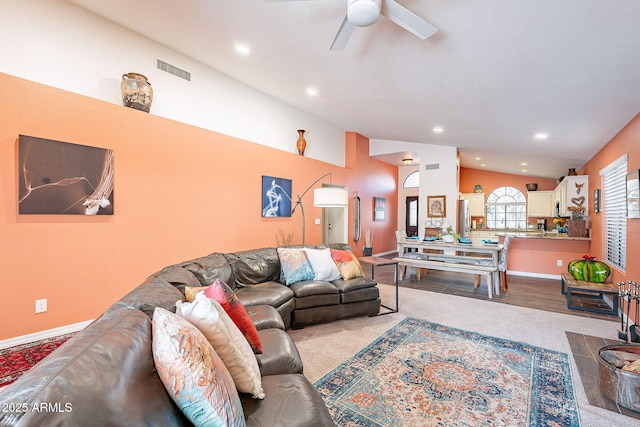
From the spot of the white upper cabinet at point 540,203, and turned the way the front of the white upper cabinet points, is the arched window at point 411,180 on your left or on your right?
on your right

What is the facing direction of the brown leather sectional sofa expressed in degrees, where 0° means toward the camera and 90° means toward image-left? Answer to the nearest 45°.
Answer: approximately 315°

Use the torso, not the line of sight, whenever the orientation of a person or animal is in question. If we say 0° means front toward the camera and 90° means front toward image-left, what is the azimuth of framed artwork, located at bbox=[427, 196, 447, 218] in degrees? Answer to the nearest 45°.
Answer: approximately 0°

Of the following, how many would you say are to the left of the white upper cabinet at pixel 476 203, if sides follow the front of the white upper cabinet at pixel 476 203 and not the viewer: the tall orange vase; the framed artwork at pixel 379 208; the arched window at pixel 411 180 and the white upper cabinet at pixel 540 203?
1

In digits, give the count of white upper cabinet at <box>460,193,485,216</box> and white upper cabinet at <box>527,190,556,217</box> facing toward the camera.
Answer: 2

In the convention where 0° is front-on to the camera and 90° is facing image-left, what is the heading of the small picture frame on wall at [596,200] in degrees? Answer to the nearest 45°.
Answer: approximately 45°

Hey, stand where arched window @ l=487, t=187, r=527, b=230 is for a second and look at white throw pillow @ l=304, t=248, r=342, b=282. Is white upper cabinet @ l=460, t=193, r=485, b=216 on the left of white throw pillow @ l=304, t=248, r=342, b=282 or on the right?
right

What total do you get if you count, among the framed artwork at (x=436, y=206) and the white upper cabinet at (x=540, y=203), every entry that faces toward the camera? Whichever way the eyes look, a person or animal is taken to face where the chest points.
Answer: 2

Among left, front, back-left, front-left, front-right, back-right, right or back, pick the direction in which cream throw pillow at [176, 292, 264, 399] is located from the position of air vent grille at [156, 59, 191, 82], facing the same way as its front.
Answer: front-right

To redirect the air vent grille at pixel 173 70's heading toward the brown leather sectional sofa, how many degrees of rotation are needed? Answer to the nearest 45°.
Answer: approximately 45° to its right

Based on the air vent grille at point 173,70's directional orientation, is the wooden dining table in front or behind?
in front

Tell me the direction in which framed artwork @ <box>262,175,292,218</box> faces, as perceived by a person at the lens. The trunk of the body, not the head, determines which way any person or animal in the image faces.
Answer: facing the viewer and to the right of the viewer

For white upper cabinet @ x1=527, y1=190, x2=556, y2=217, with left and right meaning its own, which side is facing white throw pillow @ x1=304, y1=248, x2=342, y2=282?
front
